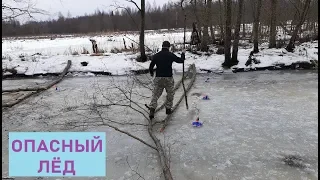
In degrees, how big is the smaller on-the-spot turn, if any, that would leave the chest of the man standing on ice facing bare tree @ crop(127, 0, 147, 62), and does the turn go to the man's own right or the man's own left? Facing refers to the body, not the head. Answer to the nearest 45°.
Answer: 0° — they already face it

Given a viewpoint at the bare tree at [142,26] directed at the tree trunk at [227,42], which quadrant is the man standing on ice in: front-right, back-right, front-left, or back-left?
front-right

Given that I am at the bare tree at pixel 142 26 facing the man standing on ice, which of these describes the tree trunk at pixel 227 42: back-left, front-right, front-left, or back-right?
front-left

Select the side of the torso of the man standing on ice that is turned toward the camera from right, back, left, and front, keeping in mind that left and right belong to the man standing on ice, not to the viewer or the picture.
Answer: back

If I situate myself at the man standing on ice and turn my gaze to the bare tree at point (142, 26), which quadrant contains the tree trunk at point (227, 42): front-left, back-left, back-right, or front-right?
front-right

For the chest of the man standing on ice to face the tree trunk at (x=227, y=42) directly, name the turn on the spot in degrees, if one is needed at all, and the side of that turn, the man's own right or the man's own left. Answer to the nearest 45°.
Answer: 0° — they already face it
